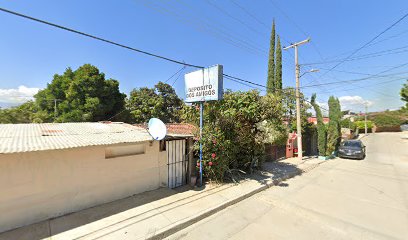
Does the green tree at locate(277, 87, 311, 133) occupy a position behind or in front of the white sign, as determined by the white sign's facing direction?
behind

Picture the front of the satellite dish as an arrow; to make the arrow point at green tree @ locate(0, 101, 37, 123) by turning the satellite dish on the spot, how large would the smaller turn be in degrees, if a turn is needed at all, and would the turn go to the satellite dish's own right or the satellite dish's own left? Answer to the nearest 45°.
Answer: approximately 135° to the satellite dish's own right

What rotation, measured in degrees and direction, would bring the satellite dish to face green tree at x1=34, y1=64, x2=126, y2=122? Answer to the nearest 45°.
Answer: approximately 135° to its right

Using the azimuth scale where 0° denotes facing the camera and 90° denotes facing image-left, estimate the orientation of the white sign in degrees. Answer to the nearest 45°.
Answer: approximately 45°

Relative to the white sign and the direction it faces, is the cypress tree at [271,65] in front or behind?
behind

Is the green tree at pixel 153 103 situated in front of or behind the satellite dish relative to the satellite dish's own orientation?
behind

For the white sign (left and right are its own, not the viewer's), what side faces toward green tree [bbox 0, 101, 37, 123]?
right

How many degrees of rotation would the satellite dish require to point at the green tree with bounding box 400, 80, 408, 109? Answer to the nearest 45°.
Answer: approximately 90° to its left

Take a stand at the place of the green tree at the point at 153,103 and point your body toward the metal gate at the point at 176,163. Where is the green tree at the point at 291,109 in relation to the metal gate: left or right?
left
